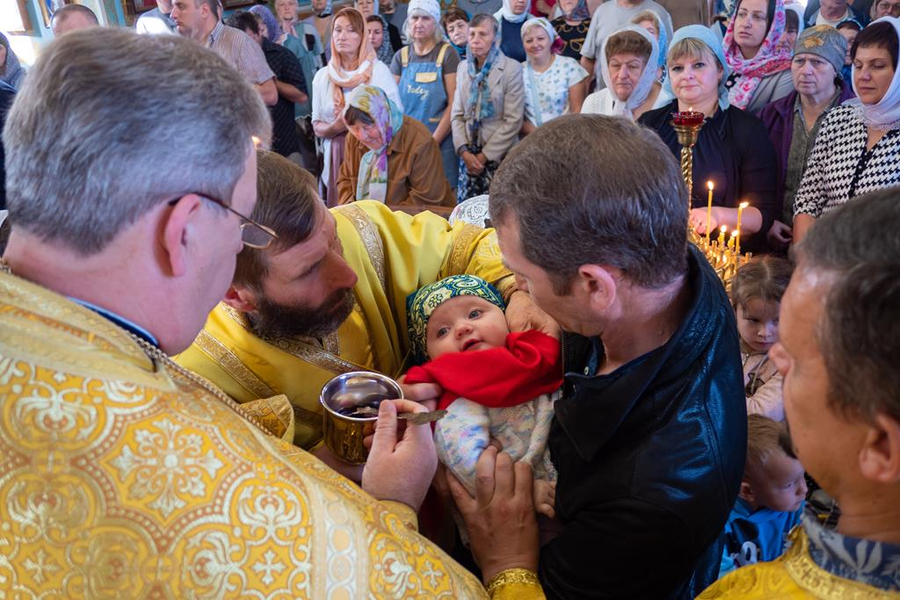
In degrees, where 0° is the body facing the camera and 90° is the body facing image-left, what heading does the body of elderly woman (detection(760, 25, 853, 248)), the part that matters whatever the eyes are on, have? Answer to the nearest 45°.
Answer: approximately 45°

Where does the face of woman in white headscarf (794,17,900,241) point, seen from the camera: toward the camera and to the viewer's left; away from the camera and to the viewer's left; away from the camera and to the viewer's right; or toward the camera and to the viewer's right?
toward the camera and to the viewer's left

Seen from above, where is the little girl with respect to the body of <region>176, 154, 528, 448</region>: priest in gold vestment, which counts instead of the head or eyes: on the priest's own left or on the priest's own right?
on the priest's own left

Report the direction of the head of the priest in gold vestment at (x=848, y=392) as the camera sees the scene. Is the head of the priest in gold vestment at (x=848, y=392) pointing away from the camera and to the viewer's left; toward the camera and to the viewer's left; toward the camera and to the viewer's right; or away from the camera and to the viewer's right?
away from the camera and to the viewer's left

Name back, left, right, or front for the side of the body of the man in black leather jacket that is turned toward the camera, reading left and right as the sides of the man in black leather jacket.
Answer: left

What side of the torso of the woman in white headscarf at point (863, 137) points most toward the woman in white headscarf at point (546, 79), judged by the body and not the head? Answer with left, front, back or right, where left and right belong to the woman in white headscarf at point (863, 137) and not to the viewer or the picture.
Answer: right

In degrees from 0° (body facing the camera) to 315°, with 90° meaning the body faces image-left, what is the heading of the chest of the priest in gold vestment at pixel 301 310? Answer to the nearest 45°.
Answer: approximately 315°

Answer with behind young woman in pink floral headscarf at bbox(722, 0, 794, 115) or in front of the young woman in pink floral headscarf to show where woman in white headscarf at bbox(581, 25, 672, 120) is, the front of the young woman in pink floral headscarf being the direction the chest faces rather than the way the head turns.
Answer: in front

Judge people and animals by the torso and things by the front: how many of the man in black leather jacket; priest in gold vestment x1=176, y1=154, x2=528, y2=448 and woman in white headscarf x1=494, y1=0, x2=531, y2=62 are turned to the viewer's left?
1

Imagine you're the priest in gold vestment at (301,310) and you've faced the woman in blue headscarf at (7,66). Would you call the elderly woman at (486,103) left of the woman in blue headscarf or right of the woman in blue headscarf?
right

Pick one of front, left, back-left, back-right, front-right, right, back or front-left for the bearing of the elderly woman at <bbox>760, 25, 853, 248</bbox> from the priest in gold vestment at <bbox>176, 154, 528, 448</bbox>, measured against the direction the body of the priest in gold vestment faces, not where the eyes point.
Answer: left

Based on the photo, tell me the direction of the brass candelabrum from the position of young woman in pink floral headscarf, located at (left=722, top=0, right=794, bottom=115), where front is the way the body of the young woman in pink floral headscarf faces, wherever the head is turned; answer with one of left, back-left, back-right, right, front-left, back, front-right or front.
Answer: front-left

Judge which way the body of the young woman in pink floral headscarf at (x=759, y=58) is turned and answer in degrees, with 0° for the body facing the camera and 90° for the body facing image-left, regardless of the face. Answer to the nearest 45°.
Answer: approximately 45°

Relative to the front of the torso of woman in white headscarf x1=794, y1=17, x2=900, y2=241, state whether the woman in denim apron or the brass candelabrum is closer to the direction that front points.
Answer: the brass candelabrum

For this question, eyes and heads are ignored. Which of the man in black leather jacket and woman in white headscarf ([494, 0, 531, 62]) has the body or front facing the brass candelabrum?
the woman in white headscarf
